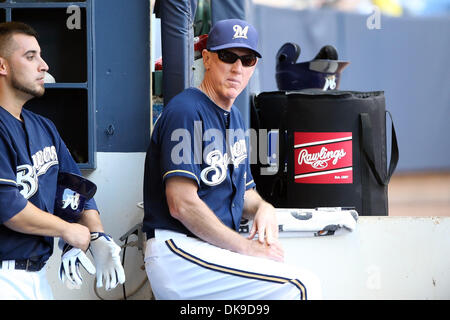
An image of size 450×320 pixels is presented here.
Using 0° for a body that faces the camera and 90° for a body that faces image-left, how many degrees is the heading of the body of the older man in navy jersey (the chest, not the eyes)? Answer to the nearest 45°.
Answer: approximately 315°

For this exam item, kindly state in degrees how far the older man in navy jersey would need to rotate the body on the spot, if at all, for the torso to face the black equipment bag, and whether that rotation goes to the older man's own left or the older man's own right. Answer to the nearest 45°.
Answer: approximately 90° to the older man's own left

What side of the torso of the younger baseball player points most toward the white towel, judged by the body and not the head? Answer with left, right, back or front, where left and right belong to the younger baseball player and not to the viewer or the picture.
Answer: left

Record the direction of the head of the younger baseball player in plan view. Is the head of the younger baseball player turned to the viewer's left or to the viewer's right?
to the viewer's right

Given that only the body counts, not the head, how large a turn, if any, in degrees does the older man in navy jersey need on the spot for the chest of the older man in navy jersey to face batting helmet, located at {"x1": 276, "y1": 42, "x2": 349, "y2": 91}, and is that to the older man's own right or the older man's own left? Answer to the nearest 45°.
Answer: approximately 135° to the older man's own left

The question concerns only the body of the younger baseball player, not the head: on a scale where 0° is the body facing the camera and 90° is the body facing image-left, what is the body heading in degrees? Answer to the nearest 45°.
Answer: approximately 315°

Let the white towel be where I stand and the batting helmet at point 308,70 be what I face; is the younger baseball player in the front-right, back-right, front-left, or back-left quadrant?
back-left

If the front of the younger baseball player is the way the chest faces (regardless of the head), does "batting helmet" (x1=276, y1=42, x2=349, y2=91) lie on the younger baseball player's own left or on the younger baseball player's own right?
on the younger baseball player's own left

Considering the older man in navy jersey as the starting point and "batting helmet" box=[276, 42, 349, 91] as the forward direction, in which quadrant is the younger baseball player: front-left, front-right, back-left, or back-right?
back-left
